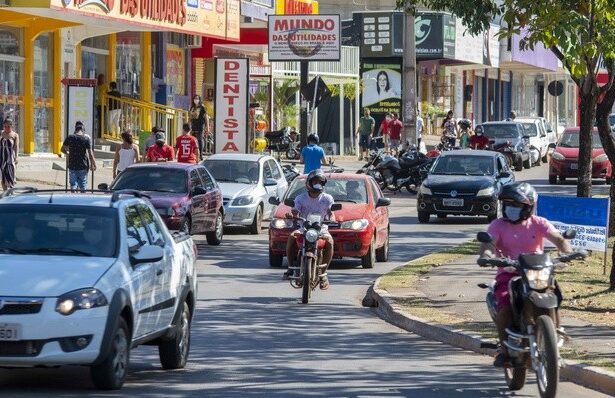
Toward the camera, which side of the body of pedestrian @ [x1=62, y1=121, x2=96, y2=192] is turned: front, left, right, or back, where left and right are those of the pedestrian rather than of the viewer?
back

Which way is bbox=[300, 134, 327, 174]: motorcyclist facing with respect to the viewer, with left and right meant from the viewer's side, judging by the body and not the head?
facing away from the viewer

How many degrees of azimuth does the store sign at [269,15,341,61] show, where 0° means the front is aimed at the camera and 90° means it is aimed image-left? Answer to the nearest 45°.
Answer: approximately 0°

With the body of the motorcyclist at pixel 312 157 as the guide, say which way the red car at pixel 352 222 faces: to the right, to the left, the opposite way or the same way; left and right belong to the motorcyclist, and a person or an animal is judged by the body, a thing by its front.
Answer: the opposite way

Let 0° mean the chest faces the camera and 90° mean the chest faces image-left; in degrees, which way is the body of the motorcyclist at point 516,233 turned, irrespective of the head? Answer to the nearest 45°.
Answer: approximately 0°

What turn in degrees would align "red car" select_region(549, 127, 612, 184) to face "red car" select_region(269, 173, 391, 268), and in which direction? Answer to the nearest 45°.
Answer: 0° — it already faces it

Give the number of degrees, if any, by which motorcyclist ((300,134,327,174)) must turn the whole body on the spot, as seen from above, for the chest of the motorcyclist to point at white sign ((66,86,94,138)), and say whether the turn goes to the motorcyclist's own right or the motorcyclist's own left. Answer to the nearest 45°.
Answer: approximately 90° to the motorcyclist's own left

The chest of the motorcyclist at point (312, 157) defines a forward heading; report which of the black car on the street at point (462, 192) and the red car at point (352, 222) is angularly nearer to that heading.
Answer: the black car on the street

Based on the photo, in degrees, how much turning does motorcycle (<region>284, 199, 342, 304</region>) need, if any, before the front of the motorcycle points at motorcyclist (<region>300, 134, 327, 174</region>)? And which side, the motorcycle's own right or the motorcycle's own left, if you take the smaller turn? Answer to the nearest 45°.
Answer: approximately 180°

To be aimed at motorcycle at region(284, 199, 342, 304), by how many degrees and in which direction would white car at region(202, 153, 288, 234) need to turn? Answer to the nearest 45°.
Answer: approximately 45° to its left
